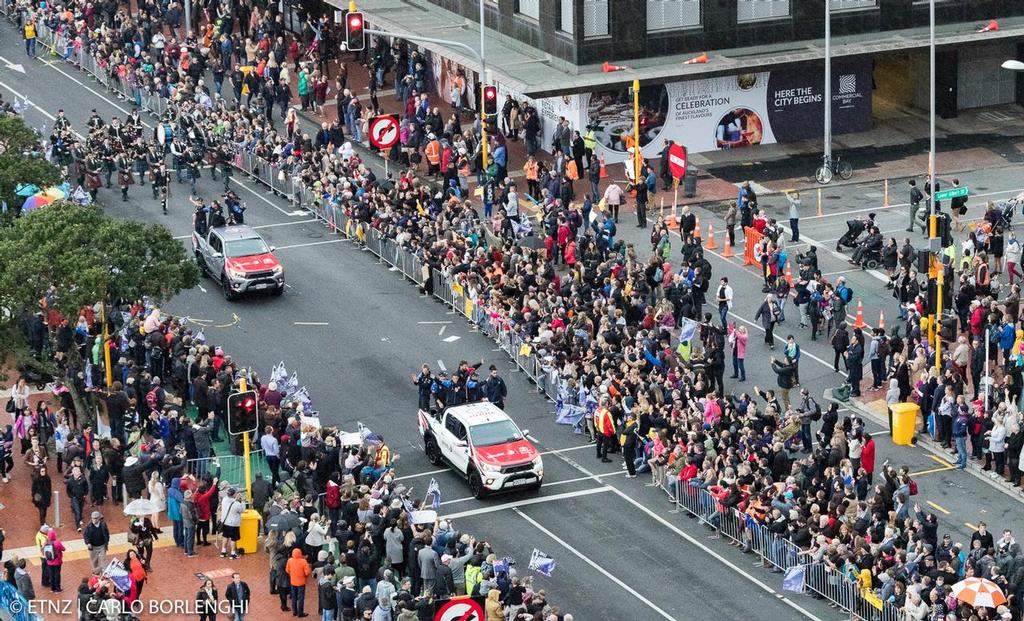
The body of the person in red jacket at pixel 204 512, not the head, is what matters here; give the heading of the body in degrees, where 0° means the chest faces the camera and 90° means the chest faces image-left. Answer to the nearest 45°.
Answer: approximately 225°

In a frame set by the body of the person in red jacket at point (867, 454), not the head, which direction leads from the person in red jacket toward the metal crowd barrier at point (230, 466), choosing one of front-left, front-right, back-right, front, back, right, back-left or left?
front

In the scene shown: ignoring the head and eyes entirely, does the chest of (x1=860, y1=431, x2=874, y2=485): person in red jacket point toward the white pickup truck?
yes

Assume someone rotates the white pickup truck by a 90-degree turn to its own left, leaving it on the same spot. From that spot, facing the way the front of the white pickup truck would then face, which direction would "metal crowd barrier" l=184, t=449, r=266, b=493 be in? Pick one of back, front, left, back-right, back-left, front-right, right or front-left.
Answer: back-left

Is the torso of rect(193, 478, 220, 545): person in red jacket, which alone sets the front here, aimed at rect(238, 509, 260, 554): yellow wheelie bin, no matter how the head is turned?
no

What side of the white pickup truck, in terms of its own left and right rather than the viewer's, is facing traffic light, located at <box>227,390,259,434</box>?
right

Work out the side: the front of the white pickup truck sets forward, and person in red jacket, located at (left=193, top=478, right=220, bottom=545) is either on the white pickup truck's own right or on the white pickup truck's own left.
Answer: on the white pickup truck's own right

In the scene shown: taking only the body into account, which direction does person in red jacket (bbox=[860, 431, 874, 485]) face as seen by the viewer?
to the viewer's left

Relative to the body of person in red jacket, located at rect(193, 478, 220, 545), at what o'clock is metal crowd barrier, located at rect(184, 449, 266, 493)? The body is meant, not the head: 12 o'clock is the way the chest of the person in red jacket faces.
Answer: The metal crowd barrier is roughly at 11 o'clock from the person in red jacket.

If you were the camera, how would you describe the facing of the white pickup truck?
facing the viewer and to the right of the viewer

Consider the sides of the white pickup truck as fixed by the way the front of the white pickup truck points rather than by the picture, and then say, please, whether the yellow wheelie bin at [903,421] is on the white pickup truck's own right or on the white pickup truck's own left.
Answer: on the white pickup truck's own left

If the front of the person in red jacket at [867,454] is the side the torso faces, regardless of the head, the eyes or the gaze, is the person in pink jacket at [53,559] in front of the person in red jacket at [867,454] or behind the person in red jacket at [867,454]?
in front

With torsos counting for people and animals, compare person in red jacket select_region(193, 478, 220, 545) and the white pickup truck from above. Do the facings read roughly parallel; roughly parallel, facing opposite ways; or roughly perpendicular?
roughly perpendicular

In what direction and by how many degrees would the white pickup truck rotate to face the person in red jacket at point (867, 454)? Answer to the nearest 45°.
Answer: approximately 45° to its left

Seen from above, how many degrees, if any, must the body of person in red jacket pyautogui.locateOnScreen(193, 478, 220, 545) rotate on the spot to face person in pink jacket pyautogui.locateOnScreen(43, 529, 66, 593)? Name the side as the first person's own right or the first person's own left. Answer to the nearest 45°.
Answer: approximately 180°

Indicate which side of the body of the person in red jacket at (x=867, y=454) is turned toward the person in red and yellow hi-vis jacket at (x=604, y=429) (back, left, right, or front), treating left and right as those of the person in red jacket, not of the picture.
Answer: front

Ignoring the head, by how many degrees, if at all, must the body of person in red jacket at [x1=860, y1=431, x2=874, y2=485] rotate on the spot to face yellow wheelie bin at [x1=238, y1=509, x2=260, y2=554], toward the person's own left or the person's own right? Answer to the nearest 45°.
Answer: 0° — they already face it

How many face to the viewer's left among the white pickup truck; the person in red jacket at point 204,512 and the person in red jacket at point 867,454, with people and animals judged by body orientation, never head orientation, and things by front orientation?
1

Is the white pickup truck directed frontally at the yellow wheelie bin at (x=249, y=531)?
no
